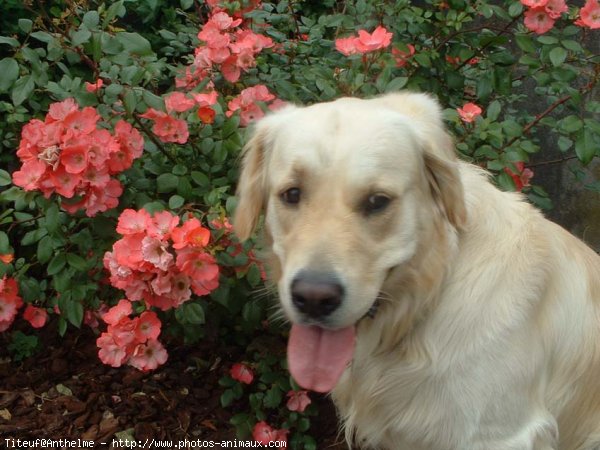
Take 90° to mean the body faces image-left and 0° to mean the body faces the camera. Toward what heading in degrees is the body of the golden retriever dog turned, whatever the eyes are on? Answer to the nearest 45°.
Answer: approximately 45°

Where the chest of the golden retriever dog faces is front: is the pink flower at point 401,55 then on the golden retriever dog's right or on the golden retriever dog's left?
on the golden retriever dog's right

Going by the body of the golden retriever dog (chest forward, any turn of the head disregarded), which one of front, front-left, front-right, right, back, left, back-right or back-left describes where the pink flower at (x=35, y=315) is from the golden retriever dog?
front-right

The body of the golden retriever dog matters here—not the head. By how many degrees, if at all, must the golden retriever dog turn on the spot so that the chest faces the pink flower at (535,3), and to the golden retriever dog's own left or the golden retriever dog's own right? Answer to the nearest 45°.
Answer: approximately 135° to the golden retriever dog's own right
